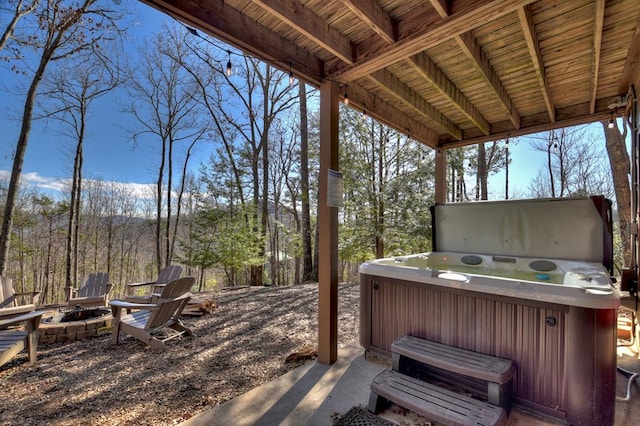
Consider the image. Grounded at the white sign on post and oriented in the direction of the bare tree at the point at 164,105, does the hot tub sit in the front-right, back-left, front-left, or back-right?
back-right

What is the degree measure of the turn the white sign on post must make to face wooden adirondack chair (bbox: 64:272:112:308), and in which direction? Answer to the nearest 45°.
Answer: approximately 180°

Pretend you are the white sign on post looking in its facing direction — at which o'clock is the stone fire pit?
The stone fire pit is roughly at 5 o'clock from the white sign on post.

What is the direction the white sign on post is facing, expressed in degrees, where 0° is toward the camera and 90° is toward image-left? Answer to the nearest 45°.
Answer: approximately 315°

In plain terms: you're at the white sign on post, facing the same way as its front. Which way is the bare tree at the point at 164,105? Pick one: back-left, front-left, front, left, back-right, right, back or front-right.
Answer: back
